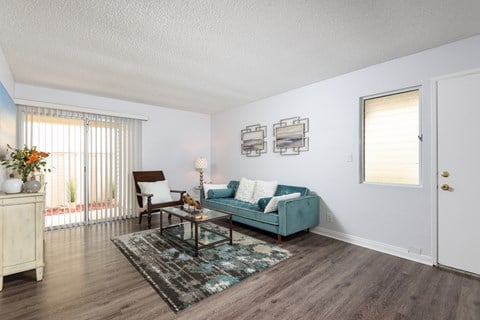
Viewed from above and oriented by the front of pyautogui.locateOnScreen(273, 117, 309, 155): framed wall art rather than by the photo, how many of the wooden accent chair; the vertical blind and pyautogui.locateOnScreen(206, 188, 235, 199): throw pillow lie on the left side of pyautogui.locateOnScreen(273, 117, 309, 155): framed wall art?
0

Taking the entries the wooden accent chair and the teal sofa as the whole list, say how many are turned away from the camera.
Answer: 0

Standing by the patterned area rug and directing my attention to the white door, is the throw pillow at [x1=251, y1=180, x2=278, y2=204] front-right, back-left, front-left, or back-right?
front-left

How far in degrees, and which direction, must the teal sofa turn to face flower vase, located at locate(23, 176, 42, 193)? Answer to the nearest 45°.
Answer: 0° — it already faces it

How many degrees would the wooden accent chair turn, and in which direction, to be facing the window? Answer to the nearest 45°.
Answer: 0° — it already faces it

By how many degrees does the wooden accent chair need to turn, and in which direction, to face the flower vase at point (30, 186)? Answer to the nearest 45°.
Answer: approximately 90° to its right

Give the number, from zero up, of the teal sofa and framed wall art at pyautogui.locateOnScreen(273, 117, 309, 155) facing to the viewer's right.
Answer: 0

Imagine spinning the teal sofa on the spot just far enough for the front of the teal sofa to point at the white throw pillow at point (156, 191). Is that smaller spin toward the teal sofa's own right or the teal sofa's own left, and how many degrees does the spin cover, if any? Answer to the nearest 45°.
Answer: approximately 45° to the teal sofa's own right

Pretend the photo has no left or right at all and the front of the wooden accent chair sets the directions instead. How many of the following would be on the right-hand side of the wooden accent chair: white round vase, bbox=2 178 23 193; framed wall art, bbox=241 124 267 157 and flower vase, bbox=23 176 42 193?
2

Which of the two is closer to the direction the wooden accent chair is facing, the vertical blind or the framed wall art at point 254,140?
the framed wall art

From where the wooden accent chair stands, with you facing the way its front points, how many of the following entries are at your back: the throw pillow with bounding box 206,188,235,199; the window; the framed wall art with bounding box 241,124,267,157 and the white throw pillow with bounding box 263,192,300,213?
0

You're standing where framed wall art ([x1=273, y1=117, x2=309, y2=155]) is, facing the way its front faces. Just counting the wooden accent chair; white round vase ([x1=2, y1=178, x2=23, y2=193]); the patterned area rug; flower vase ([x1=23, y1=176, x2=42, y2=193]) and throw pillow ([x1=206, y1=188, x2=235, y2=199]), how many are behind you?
0

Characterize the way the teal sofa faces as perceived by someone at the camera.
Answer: facing the viewer and to the left of the viewer

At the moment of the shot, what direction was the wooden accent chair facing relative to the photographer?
facing the viewer and to the right of the viewer

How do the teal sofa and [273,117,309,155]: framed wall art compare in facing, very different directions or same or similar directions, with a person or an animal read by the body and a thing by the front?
same or similar directions
